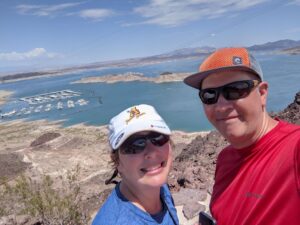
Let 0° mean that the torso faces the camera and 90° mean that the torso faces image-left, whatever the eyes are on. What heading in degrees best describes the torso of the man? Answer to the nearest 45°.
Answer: approximately 45°

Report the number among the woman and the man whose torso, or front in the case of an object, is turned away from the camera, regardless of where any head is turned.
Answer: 0

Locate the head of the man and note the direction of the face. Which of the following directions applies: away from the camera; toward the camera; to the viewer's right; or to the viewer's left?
toward the camera

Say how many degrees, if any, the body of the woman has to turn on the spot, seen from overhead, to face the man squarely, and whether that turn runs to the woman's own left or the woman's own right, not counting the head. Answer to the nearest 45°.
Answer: approximately 45° to the woman's own left

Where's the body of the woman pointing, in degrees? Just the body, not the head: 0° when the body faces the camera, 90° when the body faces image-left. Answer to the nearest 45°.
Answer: approximately 315°

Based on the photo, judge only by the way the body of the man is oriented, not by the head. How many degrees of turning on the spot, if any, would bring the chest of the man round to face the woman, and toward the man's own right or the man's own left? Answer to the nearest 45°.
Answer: approximately 45° to the man's own right
